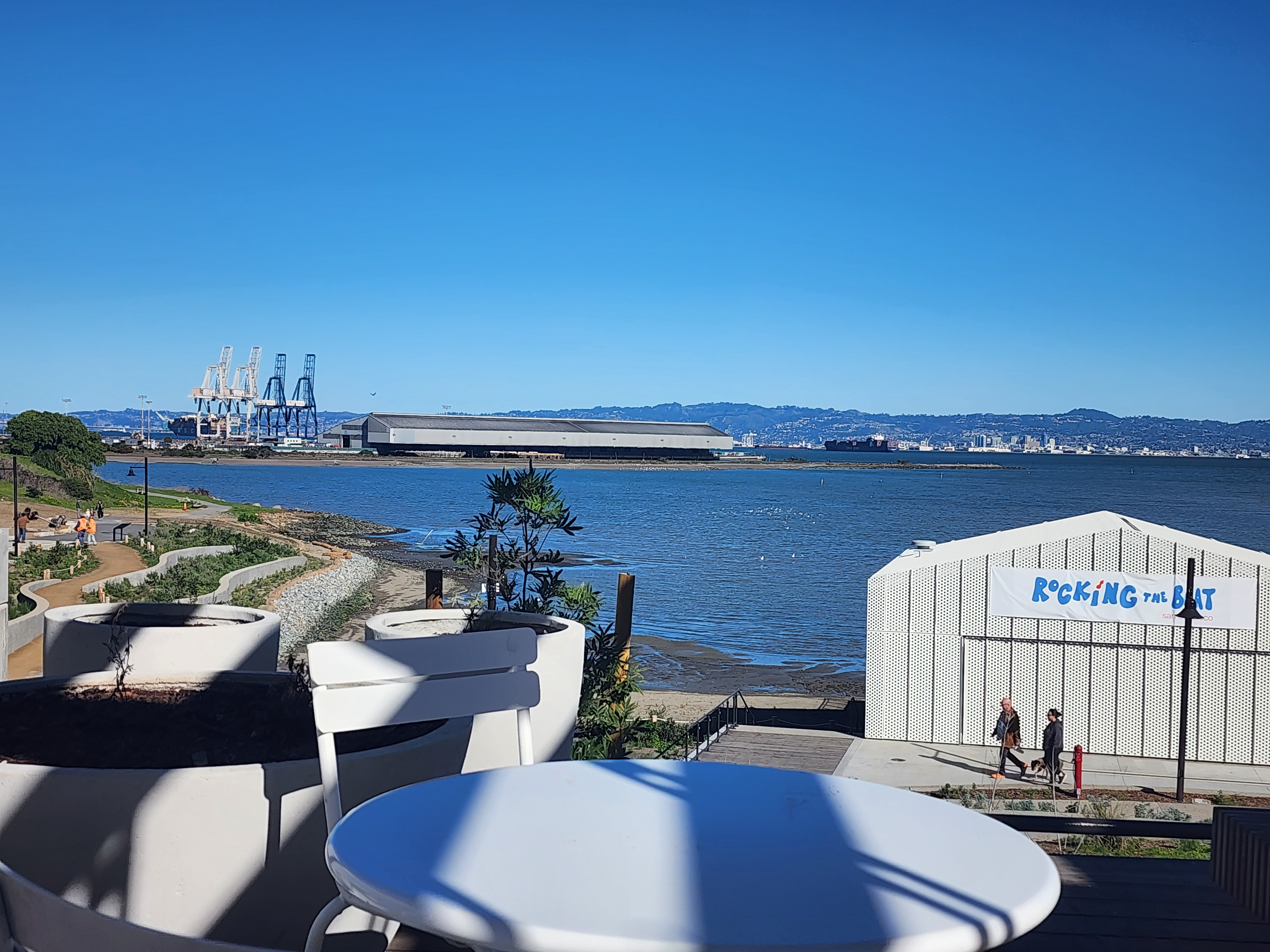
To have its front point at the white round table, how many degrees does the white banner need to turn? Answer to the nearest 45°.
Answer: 0° — it already faces it

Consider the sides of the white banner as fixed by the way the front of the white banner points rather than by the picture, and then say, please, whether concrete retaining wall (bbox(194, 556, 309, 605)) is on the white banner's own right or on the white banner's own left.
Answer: on the white banner's own right

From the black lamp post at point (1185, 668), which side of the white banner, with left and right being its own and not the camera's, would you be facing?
front

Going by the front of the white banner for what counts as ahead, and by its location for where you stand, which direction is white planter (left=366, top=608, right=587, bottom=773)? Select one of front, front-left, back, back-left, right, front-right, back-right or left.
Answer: front

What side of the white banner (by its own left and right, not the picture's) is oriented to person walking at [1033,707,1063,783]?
front

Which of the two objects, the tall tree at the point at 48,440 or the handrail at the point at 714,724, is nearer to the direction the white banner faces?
the handrail

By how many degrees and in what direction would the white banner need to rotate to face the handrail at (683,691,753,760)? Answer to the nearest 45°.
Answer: approximately 45° to its right

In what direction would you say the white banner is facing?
toward the camera

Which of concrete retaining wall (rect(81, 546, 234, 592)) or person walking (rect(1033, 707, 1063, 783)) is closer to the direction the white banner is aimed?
the person walking

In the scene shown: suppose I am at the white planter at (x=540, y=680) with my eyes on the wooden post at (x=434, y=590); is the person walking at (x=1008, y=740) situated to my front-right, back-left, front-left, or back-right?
front-right

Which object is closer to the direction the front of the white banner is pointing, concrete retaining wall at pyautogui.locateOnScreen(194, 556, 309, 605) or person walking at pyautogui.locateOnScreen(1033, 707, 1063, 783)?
the person walking
